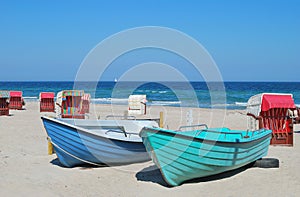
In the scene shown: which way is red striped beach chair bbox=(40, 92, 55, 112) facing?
toward the camera

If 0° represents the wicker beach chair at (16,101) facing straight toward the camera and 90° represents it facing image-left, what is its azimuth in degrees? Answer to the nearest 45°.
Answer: approximately 0°

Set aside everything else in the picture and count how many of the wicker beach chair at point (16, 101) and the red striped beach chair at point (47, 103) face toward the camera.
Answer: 2

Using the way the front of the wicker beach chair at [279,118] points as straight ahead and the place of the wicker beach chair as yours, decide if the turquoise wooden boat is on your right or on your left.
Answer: on your right

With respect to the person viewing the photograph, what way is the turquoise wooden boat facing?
facing the viewer and to the left of the viewer

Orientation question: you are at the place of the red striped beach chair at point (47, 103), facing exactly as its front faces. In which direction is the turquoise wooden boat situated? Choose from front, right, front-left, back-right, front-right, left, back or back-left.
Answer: front

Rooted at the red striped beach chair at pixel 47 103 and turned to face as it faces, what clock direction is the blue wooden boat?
The blue wooden boat is roughly at 12 o'clock from the red striped beach chair.

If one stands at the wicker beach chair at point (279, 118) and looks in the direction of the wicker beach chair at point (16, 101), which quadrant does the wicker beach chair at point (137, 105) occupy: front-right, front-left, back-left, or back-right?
front-right

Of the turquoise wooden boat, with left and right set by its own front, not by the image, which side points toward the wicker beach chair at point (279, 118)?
back

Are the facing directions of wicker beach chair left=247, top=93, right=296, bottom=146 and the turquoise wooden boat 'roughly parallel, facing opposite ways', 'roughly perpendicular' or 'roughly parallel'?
roughly perpendicular

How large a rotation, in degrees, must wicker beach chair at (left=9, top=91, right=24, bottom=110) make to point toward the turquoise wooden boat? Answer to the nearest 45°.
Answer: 0° — it already faces it

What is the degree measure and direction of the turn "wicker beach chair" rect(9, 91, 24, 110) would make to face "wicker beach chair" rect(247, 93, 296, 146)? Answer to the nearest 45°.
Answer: approximately 45° to its left

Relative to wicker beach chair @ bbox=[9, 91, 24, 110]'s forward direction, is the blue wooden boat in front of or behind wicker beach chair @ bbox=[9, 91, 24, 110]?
in front

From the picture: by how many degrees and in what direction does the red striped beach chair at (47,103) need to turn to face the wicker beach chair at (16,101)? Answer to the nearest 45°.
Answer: approximately 135° to its right
